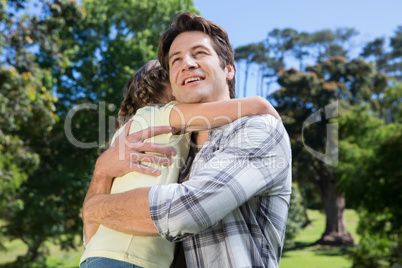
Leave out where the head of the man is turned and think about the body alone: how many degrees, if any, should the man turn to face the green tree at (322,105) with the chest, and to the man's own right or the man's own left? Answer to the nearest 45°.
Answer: approximately 135° to the man's own right

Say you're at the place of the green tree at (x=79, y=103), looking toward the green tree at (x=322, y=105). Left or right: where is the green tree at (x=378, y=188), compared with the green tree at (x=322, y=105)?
right

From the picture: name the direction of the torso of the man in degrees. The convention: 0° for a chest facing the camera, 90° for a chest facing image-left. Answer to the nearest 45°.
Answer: approximately 45°

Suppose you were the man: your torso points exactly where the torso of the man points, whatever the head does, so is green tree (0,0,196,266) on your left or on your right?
on your right

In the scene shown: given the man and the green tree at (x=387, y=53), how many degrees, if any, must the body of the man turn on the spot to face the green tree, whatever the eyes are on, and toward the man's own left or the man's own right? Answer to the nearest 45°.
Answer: approximately 180°

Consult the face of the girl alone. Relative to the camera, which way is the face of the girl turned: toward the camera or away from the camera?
away from the camera

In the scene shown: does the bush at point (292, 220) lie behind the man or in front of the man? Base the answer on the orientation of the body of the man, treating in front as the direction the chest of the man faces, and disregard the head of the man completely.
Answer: behind

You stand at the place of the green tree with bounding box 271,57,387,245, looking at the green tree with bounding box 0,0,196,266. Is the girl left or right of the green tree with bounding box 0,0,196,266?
left

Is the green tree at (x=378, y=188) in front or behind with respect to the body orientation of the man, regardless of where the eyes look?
behind
